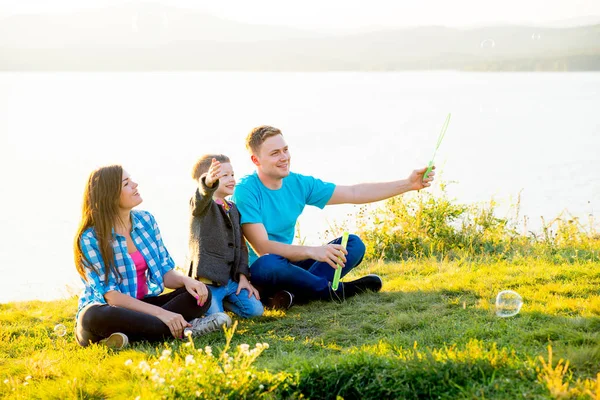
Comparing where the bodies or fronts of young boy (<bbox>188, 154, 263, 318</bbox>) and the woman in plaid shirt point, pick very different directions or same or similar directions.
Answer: same or similar directions

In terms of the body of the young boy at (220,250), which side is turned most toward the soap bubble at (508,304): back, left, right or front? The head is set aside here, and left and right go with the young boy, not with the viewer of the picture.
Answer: front

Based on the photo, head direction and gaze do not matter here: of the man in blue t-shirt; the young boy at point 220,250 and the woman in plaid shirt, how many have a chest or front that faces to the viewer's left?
0

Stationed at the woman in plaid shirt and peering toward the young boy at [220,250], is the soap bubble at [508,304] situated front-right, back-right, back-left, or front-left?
front-right

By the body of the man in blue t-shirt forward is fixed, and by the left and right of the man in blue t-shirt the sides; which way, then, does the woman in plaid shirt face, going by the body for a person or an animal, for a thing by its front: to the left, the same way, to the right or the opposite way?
the same way

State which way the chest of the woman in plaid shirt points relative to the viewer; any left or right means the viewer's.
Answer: facing the viewer and to the right of the viewer

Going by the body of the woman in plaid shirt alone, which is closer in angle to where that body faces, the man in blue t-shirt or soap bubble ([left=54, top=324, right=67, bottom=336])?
the man in blue t-shirt

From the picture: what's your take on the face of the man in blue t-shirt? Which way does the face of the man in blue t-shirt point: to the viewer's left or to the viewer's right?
to the viewer's right

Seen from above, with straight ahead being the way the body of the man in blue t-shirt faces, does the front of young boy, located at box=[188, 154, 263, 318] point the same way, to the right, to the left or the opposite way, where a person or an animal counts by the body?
the same way

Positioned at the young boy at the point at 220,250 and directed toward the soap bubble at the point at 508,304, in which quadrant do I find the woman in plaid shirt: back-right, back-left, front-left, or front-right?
back-right

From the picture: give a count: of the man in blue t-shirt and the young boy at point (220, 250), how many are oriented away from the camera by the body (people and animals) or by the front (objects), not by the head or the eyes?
0

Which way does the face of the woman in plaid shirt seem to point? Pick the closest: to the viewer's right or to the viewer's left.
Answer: to the viewer's right
